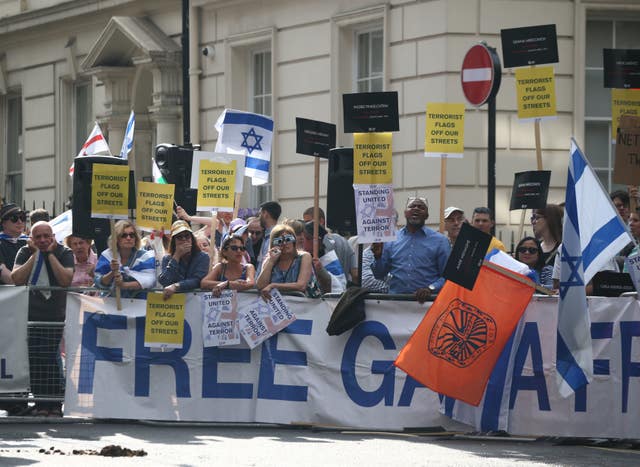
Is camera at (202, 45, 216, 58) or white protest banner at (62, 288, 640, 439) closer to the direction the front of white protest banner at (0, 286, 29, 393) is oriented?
the white protest banner

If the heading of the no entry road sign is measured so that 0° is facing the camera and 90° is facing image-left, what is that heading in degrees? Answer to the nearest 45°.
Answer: approximately 45°
